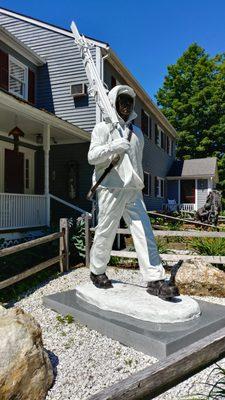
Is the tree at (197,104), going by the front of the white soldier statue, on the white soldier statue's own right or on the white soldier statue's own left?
on the white soldier statue's own left

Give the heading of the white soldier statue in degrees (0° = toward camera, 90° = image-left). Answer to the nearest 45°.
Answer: approximately 315°

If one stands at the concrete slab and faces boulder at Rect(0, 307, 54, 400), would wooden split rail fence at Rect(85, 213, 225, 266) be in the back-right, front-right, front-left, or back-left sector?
back-right

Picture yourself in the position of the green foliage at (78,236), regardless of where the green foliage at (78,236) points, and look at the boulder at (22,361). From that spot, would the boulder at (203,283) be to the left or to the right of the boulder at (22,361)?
left

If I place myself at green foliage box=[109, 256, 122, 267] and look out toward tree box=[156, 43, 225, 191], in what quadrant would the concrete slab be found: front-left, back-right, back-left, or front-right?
back-right

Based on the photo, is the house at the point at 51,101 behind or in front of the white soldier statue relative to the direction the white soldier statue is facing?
behind

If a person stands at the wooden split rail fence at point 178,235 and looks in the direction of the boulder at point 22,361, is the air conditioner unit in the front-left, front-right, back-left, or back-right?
back-right

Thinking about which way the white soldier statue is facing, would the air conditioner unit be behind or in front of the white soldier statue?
behind
